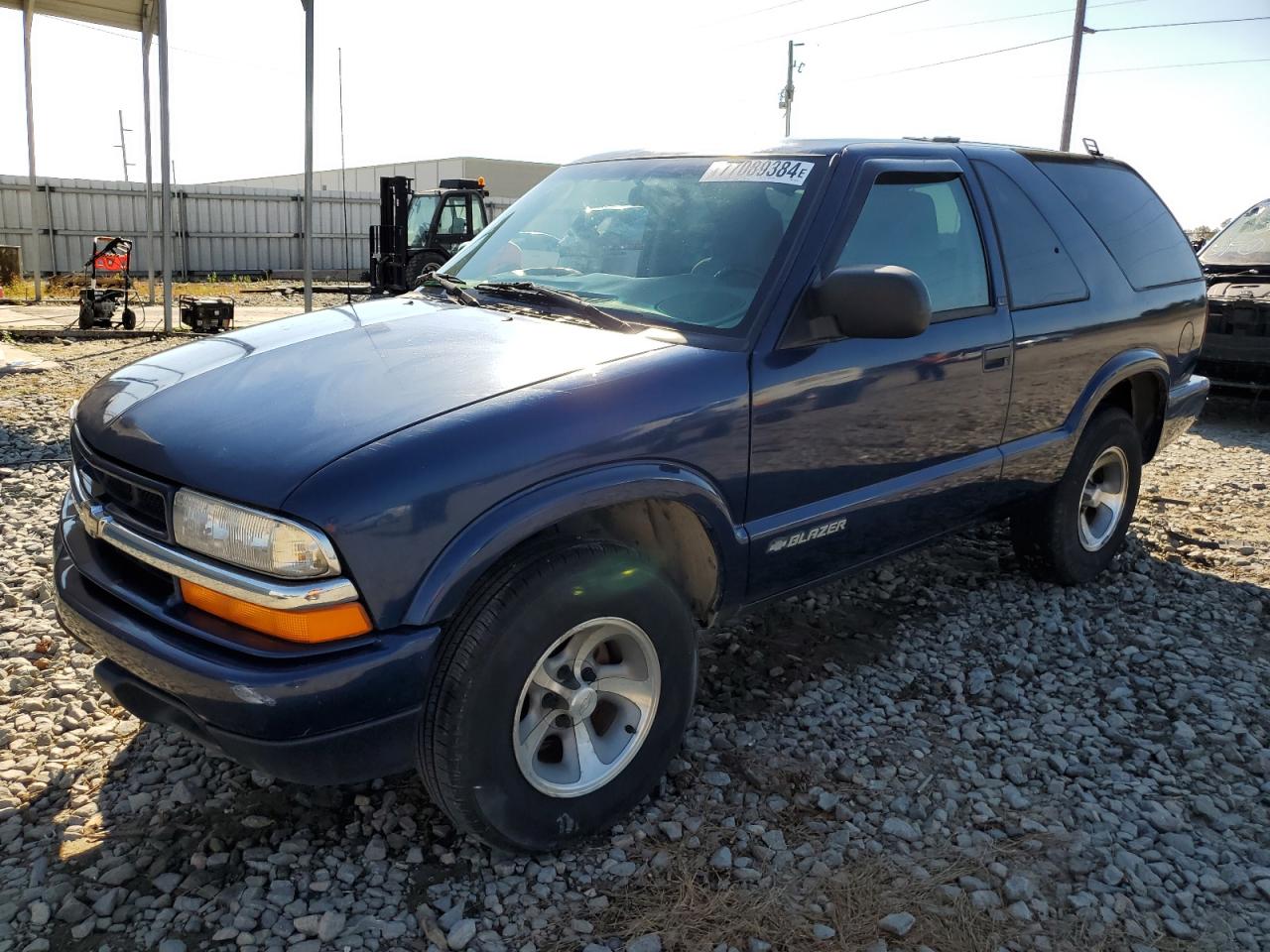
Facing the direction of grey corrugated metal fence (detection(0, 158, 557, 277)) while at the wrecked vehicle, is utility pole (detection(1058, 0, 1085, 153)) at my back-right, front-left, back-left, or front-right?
front-right

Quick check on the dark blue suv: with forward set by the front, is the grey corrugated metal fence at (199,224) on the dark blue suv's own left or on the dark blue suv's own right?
on the dark blue suv's own right

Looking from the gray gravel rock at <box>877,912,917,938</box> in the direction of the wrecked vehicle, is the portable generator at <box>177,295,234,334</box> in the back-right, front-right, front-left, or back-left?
front-left

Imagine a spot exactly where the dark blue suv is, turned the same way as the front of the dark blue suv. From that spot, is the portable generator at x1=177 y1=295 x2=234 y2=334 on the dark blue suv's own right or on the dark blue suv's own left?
on the dark blue suv's own right

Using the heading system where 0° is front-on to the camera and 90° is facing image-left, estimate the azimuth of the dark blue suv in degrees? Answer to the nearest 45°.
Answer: approximately 45°

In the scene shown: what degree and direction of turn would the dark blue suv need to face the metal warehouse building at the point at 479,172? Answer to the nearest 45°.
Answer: approximately 135° to its right

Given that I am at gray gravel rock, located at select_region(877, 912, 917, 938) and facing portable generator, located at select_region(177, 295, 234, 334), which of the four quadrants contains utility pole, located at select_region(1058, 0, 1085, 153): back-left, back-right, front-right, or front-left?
front-right

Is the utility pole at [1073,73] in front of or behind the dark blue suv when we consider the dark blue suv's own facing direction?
behind

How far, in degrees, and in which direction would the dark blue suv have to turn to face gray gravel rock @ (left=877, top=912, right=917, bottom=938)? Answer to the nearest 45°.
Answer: approximately 90° to its left

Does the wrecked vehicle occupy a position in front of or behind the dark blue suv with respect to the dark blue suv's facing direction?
behind
